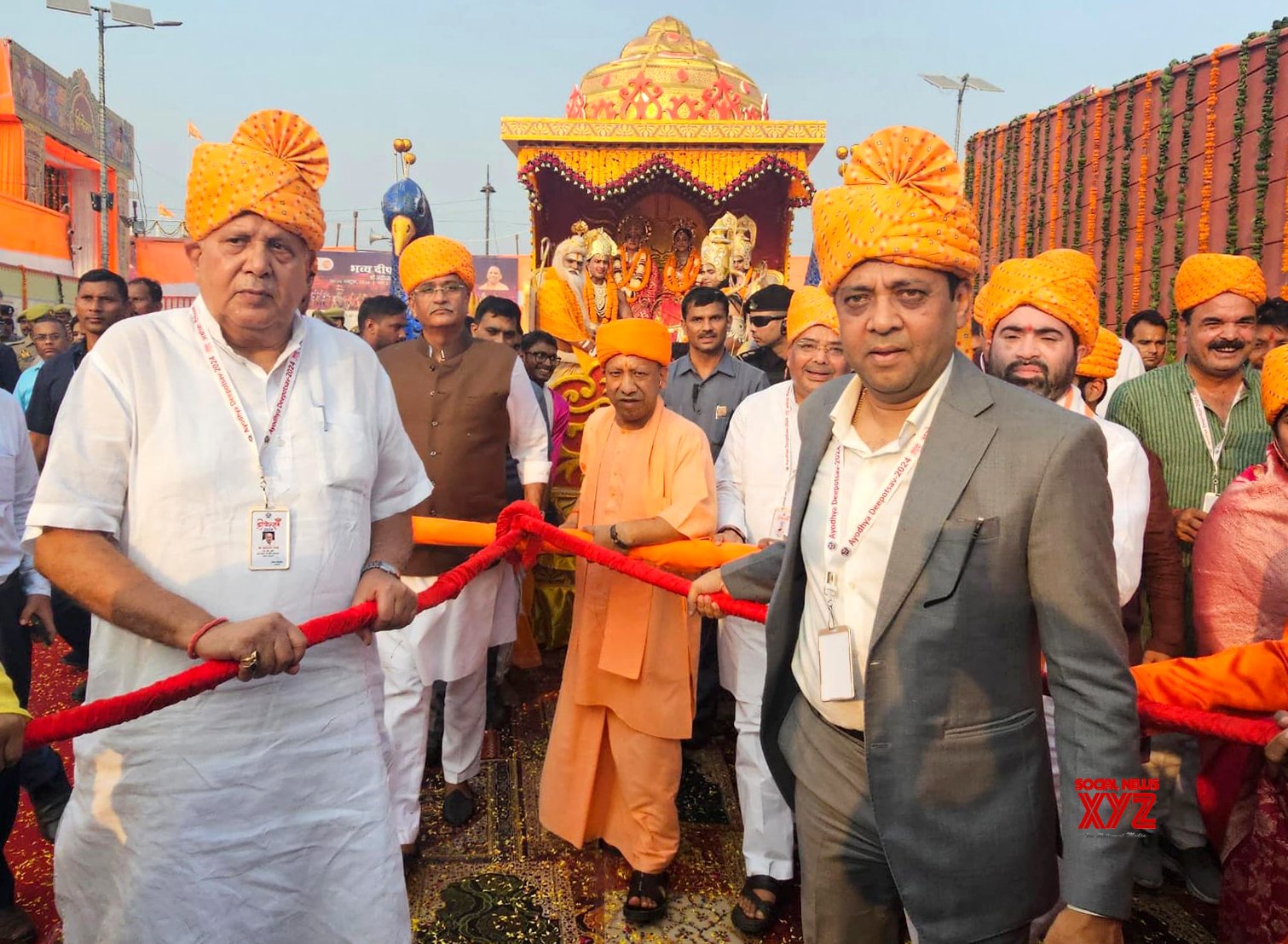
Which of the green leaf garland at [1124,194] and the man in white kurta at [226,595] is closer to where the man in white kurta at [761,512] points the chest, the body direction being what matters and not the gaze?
the man in white kurta

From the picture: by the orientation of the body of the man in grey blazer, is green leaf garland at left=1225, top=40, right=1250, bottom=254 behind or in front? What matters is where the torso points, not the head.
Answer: behind

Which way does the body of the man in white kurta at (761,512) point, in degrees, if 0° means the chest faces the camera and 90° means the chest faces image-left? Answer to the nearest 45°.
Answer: approximately 0°

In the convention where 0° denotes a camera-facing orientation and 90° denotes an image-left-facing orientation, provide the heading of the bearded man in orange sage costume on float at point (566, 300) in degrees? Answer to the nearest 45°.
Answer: approximately 315°

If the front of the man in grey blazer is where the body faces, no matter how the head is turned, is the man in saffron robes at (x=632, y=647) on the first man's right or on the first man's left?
on the first man's right

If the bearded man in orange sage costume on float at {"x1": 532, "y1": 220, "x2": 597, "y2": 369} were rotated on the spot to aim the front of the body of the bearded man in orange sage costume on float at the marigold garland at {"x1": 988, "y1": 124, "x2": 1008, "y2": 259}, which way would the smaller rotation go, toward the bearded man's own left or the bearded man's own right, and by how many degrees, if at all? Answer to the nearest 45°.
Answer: approximately 90° to the bearded man's own left

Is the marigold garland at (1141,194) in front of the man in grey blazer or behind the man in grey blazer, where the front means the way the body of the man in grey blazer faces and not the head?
behind

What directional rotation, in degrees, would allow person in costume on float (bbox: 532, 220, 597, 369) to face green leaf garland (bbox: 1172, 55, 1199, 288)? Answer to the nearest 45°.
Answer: approximately 45° to its left

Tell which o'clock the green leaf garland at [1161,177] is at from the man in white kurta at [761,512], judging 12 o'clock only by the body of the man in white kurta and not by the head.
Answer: The green leaf garland is roughly at 7 o'clock from the man in white kurta.
